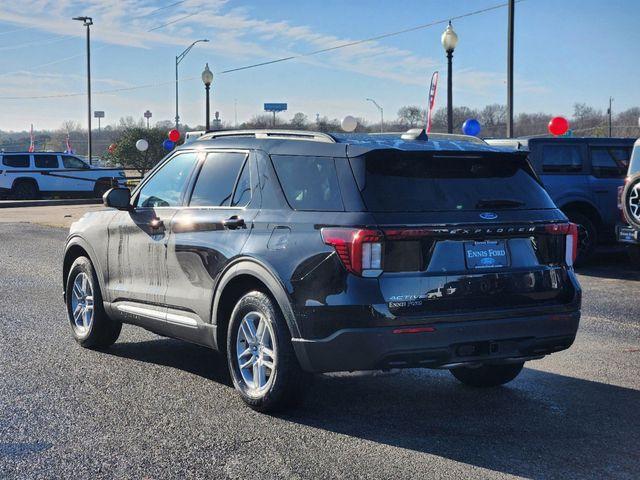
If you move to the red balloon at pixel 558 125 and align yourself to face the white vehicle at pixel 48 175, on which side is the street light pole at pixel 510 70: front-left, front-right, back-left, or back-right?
front-right

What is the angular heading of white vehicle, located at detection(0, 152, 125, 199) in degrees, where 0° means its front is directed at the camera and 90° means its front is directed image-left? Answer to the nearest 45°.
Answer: approximately 270°

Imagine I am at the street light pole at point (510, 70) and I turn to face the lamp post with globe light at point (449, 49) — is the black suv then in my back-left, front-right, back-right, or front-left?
front-left

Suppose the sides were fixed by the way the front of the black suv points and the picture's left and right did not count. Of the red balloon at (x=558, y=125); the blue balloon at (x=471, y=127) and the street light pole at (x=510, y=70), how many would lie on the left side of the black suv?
0

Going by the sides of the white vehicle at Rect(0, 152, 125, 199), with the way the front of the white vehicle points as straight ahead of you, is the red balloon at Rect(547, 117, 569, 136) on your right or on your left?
on your right

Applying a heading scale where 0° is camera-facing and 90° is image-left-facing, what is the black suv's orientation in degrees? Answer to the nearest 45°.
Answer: approximately 135°

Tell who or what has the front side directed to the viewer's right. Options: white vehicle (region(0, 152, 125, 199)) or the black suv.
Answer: the white vehicle

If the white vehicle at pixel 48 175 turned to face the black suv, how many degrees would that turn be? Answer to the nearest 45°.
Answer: approximately 90° to its right

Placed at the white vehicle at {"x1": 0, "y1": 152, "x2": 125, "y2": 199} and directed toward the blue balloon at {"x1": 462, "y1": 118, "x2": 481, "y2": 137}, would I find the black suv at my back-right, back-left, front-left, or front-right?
front-right

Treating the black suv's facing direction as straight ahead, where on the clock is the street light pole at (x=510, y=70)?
The street light pole is roughly at 2 o'clock from the black suv.

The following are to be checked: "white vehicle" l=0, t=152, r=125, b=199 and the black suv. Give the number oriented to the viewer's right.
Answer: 1

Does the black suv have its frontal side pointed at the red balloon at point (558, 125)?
no

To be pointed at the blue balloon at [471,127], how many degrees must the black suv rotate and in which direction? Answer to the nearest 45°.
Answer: approximately 45° to its right
